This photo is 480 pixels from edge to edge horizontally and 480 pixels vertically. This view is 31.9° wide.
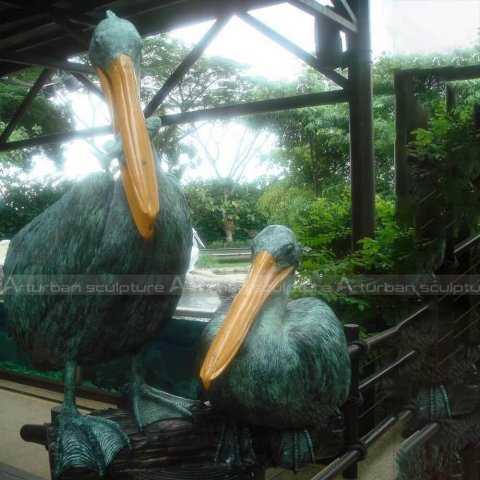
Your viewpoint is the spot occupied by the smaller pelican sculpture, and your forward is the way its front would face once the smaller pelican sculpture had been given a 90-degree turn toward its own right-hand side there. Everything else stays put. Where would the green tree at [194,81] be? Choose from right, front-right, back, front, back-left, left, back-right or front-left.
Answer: front-right

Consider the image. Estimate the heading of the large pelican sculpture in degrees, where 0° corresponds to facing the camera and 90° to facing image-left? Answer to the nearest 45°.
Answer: approximately 315°

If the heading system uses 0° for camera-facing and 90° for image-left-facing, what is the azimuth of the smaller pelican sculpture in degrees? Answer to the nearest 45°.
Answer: approximately 45°
